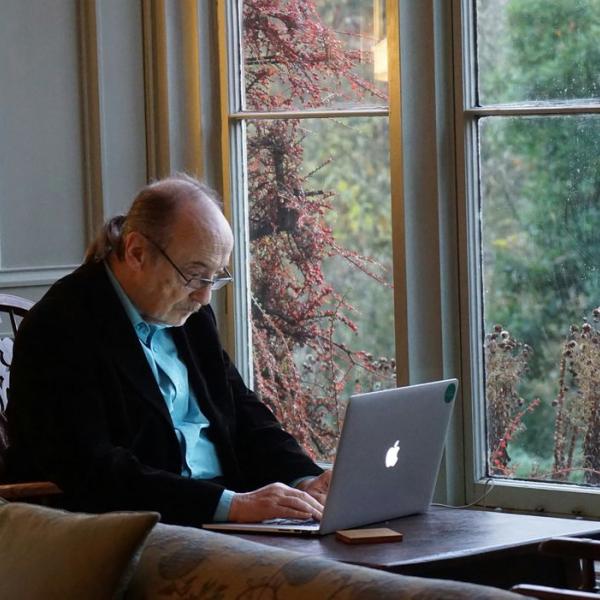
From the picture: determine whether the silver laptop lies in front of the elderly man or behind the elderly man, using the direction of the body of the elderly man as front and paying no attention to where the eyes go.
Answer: in front

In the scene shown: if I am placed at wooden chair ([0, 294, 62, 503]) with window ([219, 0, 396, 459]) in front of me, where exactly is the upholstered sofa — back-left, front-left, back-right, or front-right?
back-right

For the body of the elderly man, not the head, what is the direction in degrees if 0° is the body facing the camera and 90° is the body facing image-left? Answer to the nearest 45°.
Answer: approximately 315°

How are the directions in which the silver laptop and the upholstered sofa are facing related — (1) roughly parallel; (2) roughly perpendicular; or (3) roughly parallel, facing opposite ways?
roughly perpendicular

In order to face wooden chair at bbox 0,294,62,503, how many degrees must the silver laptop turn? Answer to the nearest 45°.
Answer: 0° — it already faces it

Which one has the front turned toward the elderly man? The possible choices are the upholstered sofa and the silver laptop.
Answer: the silver laptop

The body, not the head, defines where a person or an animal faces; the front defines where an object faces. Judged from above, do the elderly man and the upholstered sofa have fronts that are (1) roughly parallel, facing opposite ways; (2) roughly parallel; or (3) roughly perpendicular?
roughly perpendicular

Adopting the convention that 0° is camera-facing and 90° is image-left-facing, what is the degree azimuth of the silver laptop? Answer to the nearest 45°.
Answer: approximately 135°

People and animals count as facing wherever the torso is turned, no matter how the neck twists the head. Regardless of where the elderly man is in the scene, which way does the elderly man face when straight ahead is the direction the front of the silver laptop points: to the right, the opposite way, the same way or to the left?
the opposite way

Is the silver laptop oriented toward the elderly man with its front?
yes
